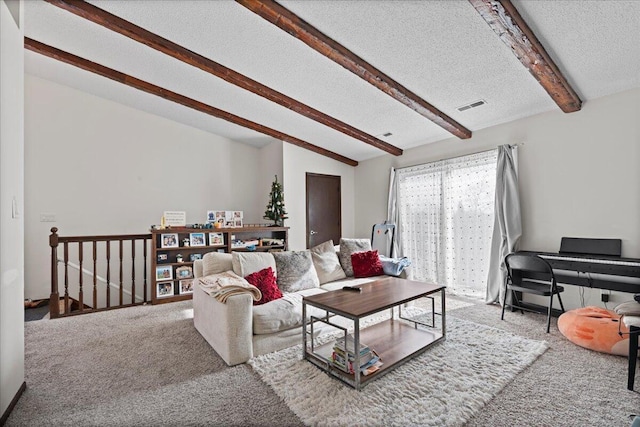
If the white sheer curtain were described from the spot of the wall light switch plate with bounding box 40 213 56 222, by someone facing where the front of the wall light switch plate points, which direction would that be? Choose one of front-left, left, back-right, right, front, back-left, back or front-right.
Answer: front-left

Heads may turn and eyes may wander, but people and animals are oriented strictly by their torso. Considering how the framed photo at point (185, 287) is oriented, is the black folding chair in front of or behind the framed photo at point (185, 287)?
in front

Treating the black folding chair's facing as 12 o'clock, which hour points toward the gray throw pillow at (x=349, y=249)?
The gray throw pillow is roughly at 7 o'clock from the black folding chair.

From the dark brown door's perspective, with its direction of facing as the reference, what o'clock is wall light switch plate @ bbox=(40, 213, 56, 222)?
The wall light switch plate is roughly at 4 o'clock from the dark brown door.

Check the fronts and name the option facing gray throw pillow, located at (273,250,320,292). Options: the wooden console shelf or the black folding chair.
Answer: the wooden console shelf

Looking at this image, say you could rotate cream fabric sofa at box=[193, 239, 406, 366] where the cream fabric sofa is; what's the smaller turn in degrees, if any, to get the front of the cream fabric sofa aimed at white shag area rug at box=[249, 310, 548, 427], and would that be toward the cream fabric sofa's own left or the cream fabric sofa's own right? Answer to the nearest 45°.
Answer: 0° — it already faces it

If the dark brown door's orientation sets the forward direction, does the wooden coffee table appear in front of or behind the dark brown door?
in front

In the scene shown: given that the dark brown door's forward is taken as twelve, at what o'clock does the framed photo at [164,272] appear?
The framed photo is roughly at 3 o'clock from the dark brown door.

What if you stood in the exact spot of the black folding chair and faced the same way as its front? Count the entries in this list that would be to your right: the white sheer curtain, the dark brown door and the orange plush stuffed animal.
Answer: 1

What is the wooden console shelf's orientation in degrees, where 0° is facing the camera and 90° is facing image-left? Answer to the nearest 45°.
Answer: approximately 315°

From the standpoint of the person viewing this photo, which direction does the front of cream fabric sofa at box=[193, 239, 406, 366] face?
facing the viewer and to the right of the viewer
